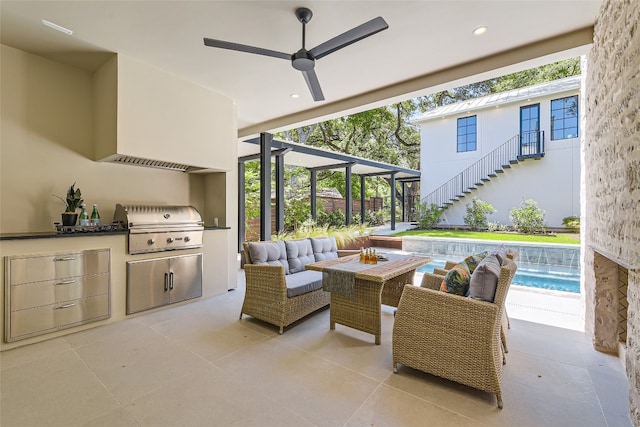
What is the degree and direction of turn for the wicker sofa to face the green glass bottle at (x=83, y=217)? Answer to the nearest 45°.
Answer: approximately 135° to its right

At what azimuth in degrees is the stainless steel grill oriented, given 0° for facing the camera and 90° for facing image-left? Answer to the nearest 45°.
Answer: approximately 315°

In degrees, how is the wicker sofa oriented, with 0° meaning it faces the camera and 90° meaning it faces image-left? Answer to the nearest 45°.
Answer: approximately 315°

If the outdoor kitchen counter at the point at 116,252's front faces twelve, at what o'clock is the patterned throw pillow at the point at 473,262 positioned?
The patterned throw pillow is roughly at 12 o'clock from the outdoor kitchen counter.

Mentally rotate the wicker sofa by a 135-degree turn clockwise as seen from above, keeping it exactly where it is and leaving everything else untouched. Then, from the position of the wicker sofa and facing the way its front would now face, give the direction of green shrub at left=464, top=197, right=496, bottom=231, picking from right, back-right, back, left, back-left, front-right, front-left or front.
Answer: back-right

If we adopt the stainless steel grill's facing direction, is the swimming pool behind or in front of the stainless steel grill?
in front

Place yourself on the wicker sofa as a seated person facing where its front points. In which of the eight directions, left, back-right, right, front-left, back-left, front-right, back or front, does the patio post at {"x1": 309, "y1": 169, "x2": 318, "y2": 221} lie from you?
back-left

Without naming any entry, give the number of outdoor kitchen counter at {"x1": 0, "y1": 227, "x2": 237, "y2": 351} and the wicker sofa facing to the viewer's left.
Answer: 0

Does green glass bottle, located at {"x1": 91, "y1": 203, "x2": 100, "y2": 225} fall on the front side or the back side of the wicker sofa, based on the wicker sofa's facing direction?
on the back side

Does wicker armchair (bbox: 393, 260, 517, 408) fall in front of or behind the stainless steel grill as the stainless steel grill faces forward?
in front

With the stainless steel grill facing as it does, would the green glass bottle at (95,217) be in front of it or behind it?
behind

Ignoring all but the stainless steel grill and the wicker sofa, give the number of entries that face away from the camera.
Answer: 0

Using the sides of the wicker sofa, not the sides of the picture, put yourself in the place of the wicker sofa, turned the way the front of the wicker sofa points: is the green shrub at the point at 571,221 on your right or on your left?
on your left

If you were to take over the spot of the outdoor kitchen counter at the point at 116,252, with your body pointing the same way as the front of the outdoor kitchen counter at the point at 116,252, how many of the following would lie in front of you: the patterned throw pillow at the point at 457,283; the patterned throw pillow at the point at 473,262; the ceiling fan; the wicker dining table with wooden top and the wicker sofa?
5

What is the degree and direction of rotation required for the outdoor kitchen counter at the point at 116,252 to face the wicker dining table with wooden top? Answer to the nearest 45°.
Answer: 0° — it already faces it
